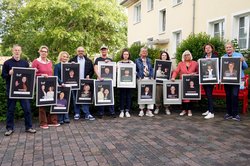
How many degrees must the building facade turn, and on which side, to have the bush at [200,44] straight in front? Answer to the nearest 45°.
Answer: approximately 45° to its left

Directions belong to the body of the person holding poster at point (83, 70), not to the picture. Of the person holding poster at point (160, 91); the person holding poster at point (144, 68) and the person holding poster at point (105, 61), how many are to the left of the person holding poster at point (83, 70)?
3

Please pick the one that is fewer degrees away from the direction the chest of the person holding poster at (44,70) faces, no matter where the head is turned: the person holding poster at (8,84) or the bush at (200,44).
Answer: the person holding poster

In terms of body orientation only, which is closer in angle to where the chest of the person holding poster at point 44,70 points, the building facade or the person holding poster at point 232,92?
the person holding poster

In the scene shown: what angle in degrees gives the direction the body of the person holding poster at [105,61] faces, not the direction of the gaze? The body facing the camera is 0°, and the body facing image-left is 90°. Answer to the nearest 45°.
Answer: approximately 0°

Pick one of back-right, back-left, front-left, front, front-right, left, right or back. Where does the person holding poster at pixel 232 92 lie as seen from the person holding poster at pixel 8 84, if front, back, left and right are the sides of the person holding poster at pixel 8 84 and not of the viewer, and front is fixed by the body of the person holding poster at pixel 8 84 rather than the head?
left

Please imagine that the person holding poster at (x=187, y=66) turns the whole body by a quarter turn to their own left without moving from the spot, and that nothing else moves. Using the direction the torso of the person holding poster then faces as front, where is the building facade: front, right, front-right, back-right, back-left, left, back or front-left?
left

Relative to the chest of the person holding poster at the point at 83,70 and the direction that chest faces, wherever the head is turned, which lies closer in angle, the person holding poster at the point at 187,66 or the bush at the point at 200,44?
the person holding poster
